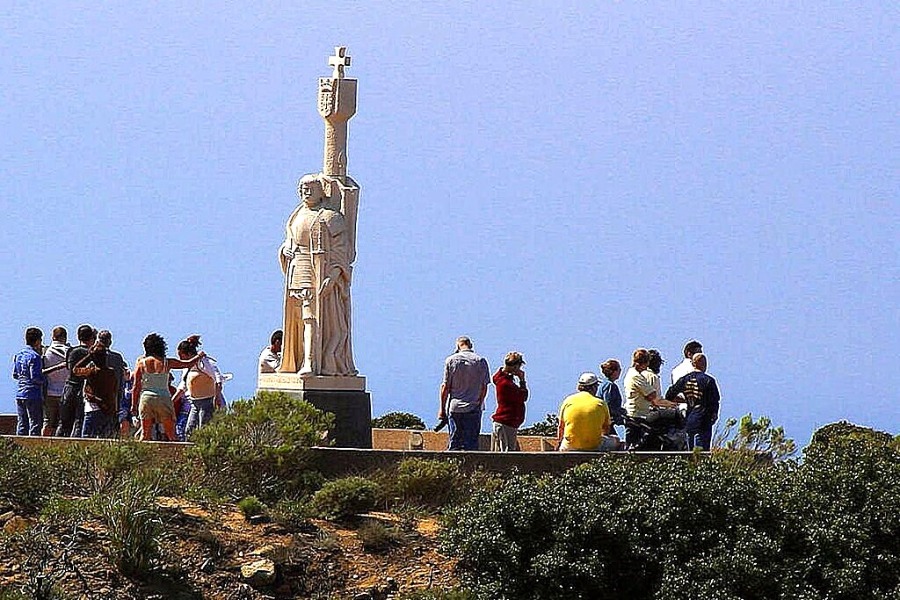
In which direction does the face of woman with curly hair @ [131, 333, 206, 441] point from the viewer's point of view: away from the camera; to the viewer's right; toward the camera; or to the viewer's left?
away from the camera

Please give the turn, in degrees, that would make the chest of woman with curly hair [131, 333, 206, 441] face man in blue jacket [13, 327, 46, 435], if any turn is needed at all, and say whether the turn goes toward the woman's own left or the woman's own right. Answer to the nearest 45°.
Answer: approximately 45° to the woman's own left

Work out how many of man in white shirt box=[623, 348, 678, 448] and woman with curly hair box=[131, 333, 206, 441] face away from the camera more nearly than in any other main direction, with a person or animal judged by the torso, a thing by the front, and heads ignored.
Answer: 1

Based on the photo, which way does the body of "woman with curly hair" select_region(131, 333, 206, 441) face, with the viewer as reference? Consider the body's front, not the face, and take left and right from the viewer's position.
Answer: facing away from the viewer

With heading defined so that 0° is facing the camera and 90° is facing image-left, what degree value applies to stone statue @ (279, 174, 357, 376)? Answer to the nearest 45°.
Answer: approximately 45°

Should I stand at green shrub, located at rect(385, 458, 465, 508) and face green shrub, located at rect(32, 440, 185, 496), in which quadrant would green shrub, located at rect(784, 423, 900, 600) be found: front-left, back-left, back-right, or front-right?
back-left

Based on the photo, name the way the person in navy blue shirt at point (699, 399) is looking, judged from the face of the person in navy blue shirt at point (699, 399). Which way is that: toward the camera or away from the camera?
away from the camera

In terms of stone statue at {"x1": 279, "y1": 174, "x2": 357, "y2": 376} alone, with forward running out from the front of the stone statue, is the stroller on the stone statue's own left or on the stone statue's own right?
on the stone statue's own left
